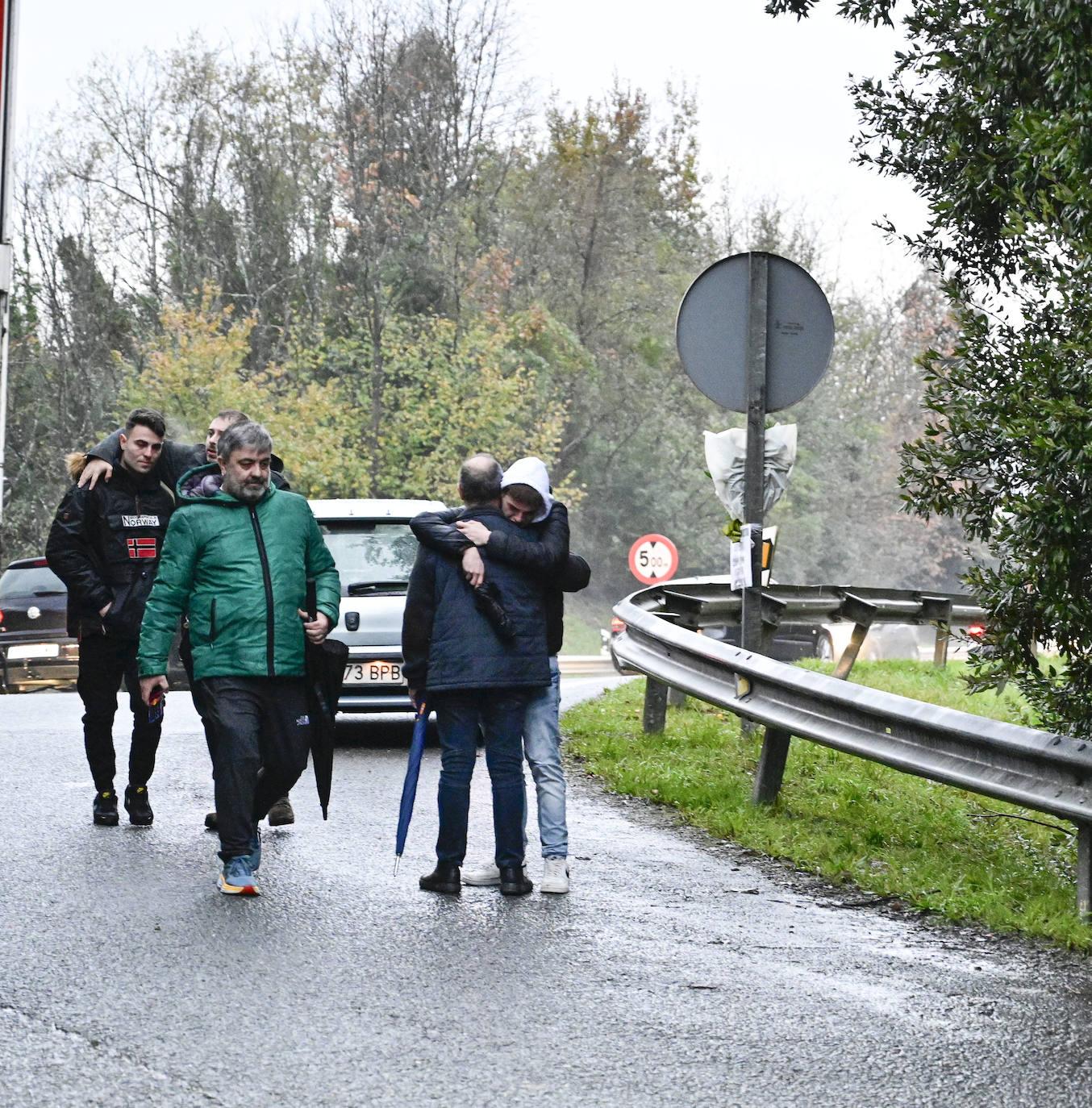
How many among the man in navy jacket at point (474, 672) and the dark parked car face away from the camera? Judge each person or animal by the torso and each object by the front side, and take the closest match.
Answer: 2

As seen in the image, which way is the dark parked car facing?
away from the camera

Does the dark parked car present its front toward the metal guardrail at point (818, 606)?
no

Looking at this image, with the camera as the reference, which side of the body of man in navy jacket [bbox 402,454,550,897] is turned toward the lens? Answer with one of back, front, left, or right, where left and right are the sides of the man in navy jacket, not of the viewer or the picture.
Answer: back

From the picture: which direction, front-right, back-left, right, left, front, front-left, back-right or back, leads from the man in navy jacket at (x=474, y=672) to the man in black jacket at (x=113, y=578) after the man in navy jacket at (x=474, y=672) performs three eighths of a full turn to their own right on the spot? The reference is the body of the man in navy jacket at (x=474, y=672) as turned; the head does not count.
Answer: back

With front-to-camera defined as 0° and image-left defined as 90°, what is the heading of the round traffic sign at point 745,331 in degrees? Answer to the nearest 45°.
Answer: approximately 180°

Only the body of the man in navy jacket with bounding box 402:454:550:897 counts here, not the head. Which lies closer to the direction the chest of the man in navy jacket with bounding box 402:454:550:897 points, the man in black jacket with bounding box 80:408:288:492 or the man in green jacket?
the man in black jacket

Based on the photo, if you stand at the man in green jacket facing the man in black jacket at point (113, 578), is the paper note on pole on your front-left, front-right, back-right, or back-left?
front-right

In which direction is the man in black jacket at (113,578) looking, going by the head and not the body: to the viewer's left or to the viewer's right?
to the viewer's right
